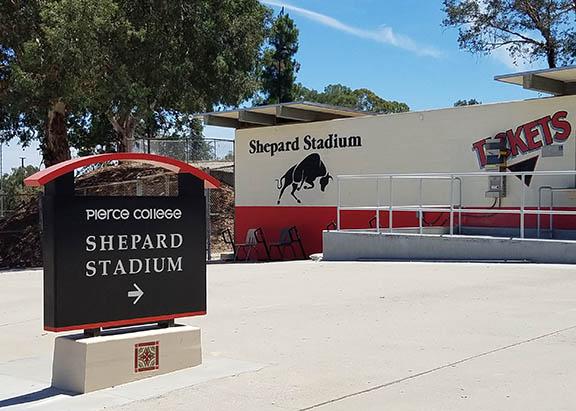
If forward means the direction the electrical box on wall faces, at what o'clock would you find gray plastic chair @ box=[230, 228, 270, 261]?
The gray plastic chair is roughly at 4 o'clock from the electrical box on wall.

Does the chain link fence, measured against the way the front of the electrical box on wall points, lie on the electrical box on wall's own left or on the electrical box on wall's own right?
on the electrical box on wall's own right

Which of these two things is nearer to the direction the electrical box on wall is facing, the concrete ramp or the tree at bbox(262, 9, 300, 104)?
the concrete ramp

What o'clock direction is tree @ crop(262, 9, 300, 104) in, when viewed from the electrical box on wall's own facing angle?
The tree is roughly at 5 o'clock from the electrical box on wall.

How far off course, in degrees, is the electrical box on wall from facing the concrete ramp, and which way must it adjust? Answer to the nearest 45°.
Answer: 0° — it already faces it

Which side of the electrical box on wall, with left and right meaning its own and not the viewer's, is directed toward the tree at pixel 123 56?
right

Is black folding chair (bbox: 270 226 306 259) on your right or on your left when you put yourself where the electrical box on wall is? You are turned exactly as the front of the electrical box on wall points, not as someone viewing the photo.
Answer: on your right

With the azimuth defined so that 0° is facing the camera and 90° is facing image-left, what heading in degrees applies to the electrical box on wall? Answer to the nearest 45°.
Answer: approximately 0°
